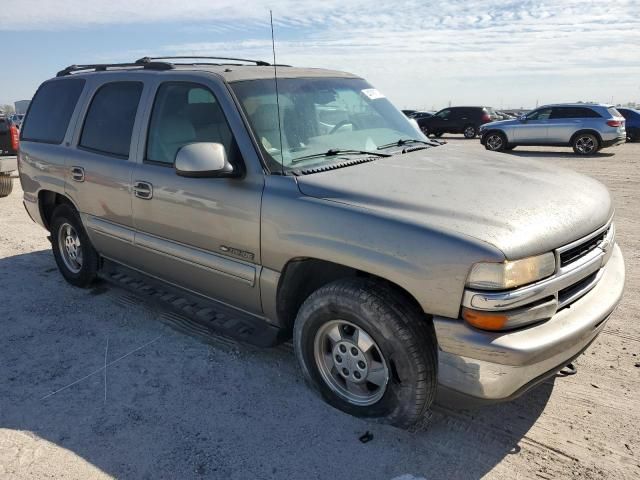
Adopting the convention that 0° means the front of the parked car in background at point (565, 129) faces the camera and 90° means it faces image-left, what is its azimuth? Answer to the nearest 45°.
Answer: approximately 90°

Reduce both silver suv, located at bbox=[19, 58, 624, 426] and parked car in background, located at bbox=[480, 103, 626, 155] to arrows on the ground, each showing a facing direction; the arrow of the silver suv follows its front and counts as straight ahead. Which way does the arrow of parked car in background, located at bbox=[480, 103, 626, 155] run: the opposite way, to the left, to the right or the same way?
the opposite way

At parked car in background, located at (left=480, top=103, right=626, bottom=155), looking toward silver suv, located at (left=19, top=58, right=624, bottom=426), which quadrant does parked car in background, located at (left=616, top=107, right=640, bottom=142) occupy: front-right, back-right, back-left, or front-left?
back-left

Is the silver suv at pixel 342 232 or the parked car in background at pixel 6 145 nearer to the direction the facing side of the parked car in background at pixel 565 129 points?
the parked car in background

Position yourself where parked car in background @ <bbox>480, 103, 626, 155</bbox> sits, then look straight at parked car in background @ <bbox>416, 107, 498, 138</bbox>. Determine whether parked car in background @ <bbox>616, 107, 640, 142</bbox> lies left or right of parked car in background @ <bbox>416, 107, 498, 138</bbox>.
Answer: right

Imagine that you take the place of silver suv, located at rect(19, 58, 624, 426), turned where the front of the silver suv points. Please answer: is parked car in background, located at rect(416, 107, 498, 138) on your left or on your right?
on your left

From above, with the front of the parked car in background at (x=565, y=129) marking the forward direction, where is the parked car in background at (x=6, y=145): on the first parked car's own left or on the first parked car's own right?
on the first parked car's own left

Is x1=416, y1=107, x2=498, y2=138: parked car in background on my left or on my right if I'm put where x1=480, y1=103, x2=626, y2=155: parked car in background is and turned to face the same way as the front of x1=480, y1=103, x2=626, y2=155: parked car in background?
on my right

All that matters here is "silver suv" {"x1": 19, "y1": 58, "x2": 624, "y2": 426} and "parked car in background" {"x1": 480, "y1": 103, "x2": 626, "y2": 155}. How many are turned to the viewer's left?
1

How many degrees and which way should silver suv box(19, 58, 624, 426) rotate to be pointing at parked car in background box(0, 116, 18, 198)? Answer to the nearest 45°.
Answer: approximately 180°
